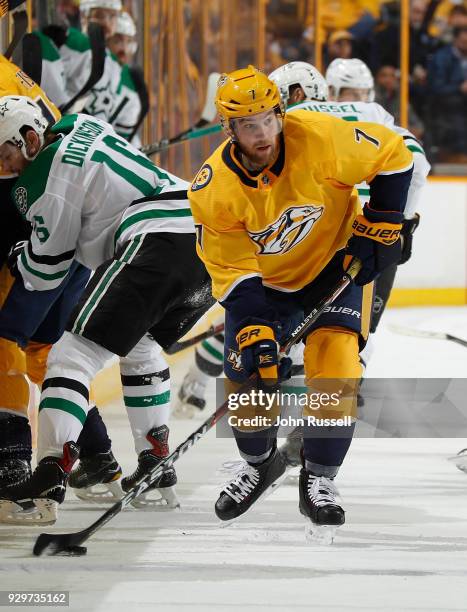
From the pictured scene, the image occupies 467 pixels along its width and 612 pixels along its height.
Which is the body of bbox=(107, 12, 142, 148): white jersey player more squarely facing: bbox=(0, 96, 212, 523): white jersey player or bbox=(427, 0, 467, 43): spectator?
the white jersey player

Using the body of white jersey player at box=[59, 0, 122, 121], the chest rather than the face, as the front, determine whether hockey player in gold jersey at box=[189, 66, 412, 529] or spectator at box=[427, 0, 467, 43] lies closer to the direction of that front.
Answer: the hockey player in gold jersey

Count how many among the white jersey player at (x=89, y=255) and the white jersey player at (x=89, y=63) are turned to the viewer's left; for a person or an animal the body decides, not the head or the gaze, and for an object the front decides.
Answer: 1

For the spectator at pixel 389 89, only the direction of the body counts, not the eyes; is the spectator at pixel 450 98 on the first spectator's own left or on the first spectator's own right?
on the first spectator's own left

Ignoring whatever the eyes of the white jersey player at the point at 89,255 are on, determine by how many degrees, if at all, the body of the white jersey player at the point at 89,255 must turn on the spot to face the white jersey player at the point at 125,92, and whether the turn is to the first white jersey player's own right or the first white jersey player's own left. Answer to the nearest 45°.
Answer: approximately 90° to the first white jersey player's own right

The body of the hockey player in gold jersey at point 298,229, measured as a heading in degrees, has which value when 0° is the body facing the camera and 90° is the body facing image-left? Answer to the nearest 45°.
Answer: approximately 0°

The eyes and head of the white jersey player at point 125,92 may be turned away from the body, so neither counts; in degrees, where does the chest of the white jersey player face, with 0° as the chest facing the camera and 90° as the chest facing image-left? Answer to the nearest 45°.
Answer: approximately 45°
